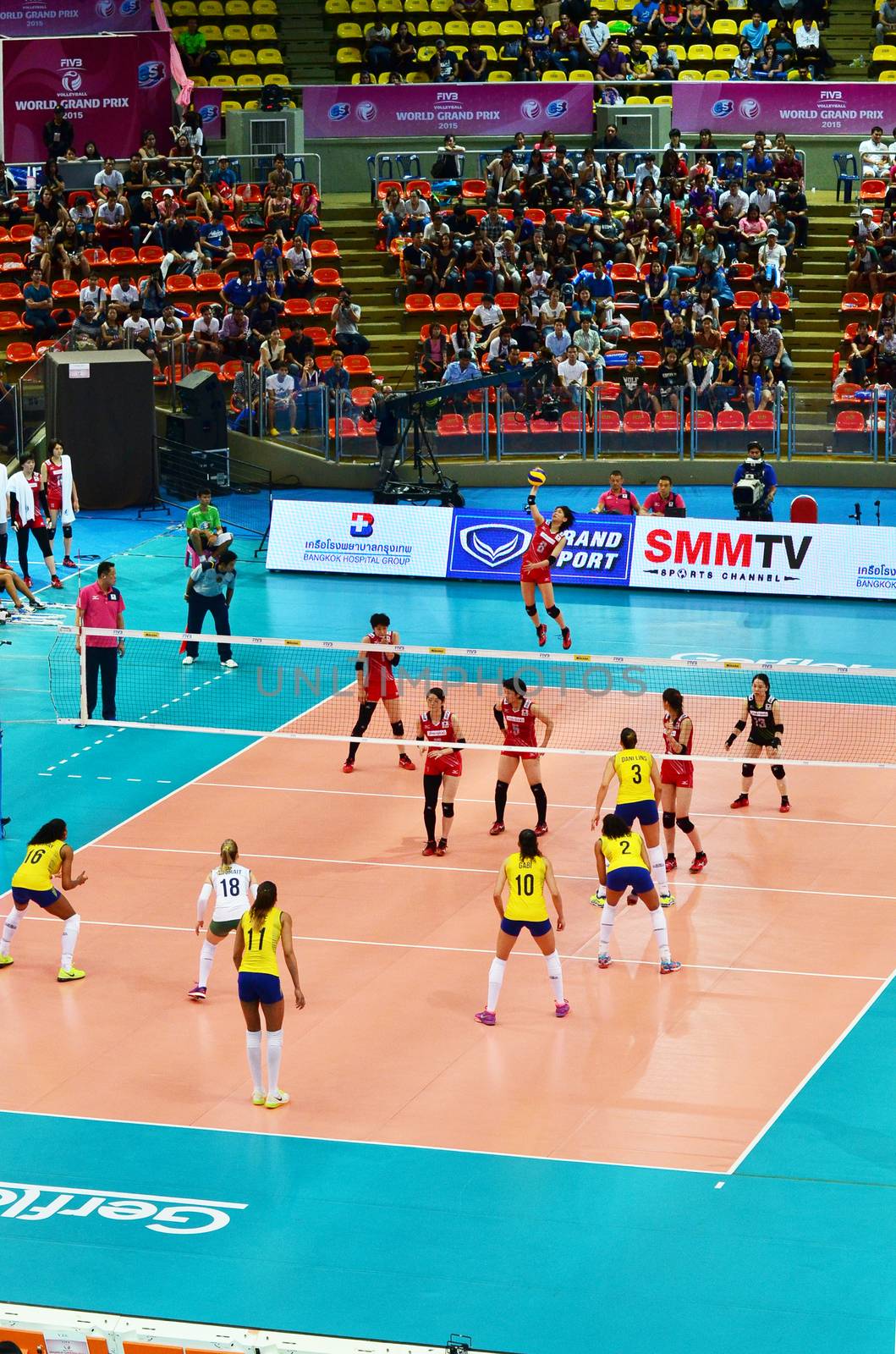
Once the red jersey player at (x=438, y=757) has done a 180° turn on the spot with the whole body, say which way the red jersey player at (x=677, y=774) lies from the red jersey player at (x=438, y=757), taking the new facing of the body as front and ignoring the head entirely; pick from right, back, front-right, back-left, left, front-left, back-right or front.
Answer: right

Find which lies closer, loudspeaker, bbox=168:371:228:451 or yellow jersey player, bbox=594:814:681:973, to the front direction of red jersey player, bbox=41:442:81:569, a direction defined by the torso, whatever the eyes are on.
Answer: the yellow jersey player

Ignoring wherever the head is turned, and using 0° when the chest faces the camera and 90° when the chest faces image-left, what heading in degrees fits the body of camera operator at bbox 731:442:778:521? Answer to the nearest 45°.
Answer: approximately 0°

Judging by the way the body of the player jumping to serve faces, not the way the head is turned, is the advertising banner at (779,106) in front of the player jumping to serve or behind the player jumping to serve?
behind

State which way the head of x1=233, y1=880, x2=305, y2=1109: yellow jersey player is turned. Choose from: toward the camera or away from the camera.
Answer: away from the camera

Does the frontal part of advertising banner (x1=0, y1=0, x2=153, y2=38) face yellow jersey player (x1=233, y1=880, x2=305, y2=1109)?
yes

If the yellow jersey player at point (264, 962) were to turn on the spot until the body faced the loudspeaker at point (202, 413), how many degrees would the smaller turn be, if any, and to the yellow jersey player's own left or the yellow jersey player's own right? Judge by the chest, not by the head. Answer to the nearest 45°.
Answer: approximately 45° to the yellow jersey player's own left

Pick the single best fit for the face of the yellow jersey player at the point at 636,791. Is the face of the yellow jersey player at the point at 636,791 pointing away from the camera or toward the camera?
away from the camera

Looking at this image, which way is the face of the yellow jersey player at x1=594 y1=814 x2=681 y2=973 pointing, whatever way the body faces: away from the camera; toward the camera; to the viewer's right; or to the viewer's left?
away from the camera

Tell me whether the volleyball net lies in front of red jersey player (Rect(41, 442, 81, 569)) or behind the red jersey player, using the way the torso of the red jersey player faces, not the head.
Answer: in front

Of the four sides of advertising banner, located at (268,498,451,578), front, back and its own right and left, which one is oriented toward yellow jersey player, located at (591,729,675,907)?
front

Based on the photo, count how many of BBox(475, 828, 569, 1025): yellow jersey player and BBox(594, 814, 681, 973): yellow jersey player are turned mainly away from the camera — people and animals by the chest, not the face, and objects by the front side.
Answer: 2

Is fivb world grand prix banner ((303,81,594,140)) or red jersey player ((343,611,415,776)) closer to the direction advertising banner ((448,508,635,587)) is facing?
the red jersey player

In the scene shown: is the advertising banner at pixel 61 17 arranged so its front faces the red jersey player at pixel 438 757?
yes

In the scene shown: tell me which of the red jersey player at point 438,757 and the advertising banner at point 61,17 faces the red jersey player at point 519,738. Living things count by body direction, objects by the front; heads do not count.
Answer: the advertising banner

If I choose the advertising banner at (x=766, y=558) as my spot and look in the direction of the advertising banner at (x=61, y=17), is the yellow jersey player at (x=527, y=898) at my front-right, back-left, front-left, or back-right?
back-left

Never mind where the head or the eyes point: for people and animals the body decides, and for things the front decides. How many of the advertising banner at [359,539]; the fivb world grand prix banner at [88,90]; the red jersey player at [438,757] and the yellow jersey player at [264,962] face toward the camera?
3
